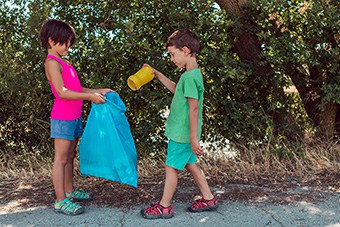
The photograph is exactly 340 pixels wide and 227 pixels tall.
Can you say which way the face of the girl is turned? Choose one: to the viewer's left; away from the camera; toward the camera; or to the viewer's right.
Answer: to the viewer's right

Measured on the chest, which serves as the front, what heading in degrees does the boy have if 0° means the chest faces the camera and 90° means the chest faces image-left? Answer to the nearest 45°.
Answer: approximately 90°

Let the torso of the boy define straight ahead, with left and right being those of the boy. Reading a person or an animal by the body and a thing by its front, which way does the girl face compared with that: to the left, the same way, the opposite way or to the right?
the opposite way

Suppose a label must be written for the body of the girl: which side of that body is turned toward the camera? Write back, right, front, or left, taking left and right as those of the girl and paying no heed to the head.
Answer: right

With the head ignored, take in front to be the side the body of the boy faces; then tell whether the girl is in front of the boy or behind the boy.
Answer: in front

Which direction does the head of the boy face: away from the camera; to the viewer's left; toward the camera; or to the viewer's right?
to the viewer's left

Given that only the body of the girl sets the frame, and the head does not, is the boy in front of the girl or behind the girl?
in front

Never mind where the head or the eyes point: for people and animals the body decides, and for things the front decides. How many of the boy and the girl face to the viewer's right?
1

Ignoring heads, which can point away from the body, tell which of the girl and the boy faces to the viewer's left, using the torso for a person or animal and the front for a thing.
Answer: the boy
